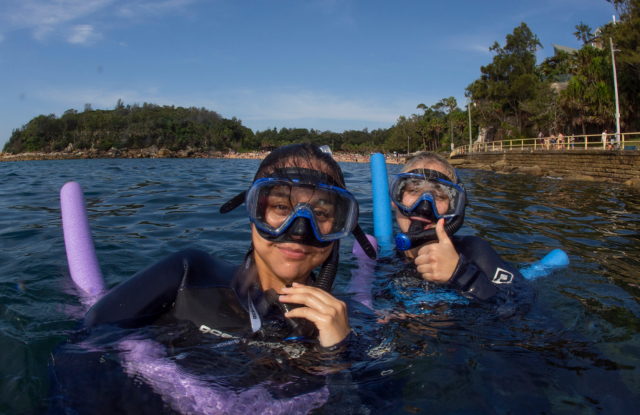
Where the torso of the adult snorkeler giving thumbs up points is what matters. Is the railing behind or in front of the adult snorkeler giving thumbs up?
behind

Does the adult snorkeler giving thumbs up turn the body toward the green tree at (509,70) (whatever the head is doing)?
no

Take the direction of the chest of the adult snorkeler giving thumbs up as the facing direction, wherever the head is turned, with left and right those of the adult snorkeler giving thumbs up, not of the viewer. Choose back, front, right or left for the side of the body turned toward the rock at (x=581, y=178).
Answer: back

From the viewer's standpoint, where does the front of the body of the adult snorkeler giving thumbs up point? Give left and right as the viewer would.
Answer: facing the viewer

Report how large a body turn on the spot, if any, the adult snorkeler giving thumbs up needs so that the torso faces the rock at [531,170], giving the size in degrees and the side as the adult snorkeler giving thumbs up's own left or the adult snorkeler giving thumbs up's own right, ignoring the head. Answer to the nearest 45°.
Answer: approximately 180°

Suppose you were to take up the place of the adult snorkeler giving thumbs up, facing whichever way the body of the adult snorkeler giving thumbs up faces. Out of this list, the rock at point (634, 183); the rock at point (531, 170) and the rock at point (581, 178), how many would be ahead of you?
0

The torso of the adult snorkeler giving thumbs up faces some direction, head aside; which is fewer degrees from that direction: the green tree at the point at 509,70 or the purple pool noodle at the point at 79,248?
the purple pool noodle
